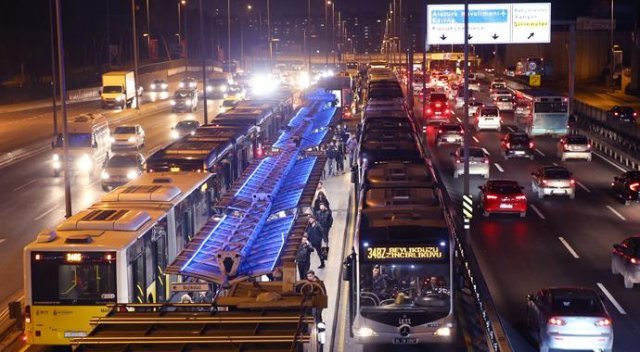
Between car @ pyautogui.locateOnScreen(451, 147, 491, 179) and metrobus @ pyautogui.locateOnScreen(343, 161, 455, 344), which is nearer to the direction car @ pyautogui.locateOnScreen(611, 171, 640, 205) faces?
the car

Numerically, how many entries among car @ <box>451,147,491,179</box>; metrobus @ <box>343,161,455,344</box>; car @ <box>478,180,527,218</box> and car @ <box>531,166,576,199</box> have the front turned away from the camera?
3

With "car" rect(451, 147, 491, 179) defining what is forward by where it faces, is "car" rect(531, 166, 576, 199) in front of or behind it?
behind

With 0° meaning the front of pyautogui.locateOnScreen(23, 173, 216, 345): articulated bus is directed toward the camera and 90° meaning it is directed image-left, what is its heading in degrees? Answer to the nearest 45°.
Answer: approximately 225°

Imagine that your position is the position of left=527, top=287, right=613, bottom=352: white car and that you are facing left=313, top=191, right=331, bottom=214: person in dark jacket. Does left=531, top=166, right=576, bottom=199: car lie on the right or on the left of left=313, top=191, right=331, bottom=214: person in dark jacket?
right

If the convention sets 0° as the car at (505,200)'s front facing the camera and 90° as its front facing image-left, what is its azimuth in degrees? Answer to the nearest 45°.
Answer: approximately 180°

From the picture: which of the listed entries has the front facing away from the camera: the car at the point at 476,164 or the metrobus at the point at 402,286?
the car

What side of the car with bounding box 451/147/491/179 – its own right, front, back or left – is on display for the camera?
back

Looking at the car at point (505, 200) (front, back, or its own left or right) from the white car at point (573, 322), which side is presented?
back

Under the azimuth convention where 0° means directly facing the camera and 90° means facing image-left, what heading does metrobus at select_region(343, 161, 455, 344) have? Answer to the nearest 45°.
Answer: approximately 0°

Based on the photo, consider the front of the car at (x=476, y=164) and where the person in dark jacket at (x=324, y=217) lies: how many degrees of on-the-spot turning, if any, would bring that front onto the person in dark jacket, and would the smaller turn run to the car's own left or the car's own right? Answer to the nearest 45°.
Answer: approximately 180°

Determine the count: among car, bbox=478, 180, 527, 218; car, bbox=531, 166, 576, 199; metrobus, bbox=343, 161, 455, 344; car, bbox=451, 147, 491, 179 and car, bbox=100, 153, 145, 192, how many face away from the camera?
3
